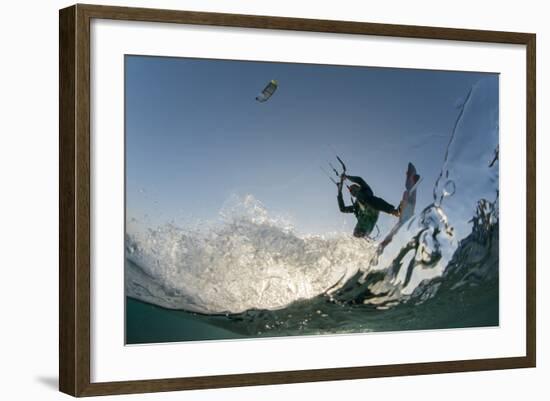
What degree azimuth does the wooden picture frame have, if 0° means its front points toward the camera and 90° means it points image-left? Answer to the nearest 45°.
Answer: approximately 315°
